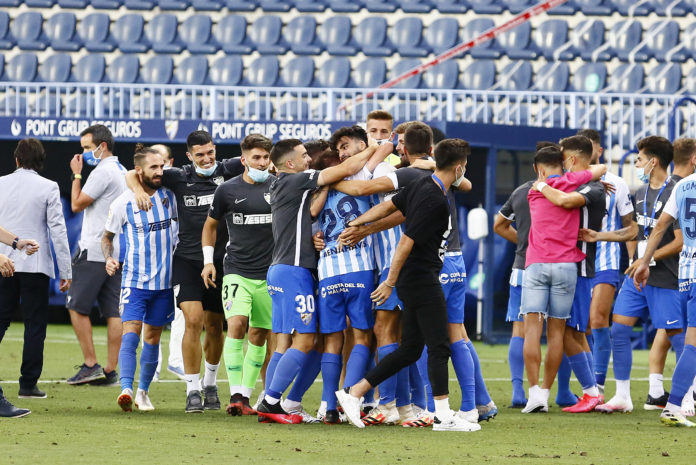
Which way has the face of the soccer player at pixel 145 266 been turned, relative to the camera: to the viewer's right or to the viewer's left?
to the viewer's right

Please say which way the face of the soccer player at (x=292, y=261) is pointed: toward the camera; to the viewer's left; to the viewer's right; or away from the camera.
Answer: to the viewer's right

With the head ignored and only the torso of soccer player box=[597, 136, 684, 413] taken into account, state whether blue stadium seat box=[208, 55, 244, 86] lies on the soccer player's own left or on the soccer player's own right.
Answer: on the soccer player's own right

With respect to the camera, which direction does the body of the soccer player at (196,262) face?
toward the camera

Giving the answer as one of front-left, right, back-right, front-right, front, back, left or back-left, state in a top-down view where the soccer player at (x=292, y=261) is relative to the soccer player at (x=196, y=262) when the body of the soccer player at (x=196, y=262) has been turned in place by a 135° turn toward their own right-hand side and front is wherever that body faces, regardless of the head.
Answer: back

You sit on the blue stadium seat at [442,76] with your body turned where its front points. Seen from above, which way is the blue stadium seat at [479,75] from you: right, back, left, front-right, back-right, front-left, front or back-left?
left

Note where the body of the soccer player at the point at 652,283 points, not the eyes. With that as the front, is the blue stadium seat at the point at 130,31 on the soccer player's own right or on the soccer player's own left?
on the soccer player's own right

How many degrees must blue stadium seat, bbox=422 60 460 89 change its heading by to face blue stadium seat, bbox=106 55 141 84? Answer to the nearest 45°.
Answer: approximately 90° to its right

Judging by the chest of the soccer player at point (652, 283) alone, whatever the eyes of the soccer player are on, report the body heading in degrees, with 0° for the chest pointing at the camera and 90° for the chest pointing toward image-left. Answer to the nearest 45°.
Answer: approximately 45°

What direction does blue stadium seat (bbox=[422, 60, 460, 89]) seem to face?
toward the camera

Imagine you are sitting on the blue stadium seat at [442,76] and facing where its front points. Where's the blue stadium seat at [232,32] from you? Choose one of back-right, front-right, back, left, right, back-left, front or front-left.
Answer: right

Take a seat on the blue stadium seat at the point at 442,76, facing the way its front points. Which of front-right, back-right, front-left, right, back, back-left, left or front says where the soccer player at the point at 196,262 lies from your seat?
front

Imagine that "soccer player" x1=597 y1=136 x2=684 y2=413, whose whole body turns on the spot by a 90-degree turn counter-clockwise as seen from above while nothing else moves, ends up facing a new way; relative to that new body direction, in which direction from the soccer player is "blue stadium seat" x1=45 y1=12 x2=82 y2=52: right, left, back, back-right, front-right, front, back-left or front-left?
back

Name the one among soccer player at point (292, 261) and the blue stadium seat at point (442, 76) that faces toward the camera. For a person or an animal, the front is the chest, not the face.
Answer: the blue stadium seat
